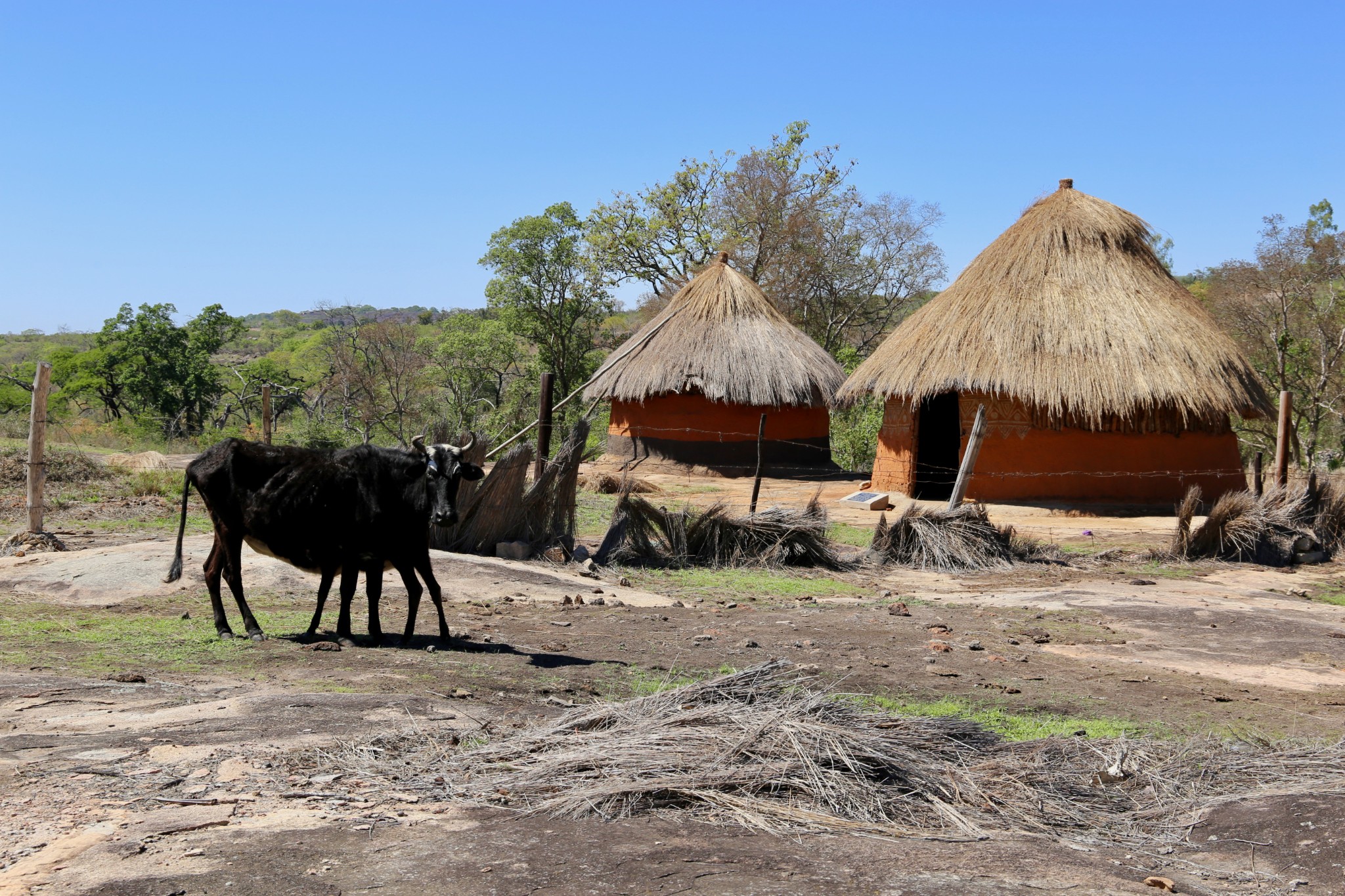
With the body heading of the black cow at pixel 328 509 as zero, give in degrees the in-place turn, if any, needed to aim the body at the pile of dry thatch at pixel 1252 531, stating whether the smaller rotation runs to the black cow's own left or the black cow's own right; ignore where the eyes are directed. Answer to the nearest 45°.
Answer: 0° — it already faces it

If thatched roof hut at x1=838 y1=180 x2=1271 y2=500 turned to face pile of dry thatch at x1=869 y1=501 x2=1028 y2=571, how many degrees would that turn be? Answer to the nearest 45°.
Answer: approximately 45° to its left

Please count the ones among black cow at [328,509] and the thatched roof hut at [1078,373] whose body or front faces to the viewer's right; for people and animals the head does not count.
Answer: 1

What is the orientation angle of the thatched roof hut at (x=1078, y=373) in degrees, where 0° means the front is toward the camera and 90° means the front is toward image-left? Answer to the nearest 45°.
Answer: approximately 45°

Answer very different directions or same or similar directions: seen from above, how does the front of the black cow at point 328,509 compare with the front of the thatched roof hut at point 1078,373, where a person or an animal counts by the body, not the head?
very different directions

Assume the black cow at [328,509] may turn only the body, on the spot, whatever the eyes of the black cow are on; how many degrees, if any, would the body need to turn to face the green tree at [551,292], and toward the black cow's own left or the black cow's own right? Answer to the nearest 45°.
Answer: approximately 90° to the black cow's own left

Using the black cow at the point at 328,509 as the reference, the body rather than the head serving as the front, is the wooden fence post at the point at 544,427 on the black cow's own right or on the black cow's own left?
on the black cow's own left

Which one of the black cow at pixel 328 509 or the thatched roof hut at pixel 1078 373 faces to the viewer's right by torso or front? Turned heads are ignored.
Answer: the black cow

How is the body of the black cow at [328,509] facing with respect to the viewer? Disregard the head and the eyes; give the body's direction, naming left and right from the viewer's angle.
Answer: facing to the right of the viewer

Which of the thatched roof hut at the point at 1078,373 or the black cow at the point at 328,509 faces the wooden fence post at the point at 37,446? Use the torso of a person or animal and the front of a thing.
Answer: the thatched roof hut

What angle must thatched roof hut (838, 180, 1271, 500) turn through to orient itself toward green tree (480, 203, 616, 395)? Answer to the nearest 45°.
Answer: approximately 90° to its right
